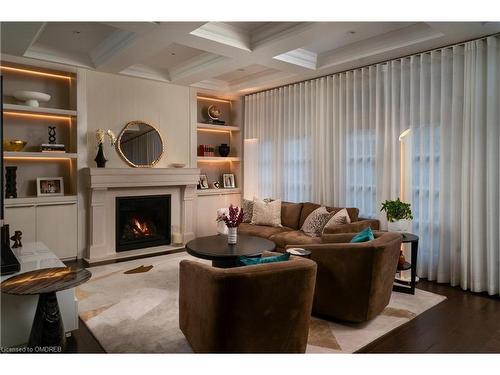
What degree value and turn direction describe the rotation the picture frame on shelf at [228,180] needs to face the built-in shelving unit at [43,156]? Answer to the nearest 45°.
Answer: approximately 45° to its right

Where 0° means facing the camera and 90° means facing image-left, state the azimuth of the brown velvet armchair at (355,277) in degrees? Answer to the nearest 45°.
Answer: approximately 135°

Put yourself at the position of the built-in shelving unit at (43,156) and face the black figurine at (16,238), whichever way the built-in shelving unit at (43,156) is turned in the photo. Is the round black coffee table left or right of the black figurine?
left

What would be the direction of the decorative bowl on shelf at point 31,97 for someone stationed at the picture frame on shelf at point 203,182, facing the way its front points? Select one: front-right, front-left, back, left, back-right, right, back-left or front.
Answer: front-right

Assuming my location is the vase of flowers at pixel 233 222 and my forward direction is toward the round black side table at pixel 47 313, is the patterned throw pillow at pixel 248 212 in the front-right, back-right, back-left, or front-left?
back-right

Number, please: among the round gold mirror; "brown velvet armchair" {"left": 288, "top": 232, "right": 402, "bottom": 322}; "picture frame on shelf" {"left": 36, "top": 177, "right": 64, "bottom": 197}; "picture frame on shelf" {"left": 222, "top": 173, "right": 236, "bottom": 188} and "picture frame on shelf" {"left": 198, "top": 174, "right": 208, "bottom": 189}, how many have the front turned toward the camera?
4

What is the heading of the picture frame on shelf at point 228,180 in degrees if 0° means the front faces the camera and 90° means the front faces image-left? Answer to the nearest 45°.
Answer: approximately 0°

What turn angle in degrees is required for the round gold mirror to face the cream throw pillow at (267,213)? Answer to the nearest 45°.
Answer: approximately 90° to its left

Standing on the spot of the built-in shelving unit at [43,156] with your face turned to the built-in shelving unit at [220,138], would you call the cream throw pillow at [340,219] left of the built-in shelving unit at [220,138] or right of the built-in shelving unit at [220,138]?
right

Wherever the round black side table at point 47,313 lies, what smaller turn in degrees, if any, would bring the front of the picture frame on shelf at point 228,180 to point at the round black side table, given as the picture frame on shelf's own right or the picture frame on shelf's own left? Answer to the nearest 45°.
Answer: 0° — it already faces it

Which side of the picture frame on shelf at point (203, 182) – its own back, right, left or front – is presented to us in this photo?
front

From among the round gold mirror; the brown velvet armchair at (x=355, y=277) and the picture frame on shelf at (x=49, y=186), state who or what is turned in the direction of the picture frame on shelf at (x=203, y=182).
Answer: the brown velvet armchair

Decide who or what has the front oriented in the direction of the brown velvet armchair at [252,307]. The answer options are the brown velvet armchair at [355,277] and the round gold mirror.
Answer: the round gold mirror
